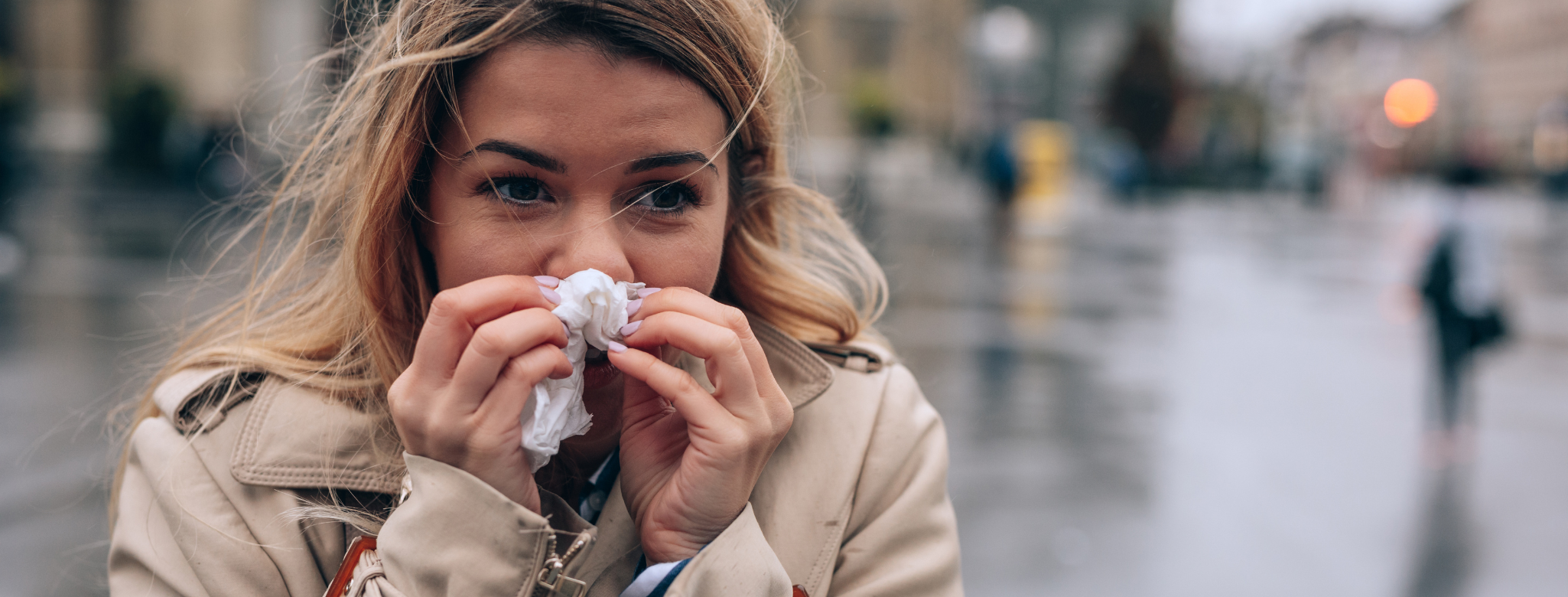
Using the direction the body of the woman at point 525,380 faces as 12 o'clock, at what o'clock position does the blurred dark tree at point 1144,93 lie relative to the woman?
The blurred dark tree is roughly at 7 o'clock from the woman.

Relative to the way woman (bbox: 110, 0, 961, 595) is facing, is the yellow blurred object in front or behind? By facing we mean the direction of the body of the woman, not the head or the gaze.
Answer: behind

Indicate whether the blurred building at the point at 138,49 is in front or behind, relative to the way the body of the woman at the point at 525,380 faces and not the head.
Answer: behind

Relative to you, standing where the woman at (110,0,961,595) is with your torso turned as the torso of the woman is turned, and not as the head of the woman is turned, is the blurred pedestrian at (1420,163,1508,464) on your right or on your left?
on your left

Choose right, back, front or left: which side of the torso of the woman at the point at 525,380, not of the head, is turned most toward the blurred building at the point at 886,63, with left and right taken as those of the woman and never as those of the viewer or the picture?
back

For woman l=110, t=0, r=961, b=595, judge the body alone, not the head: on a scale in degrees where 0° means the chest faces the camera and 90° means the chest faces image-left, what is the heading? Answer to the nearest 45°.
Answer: approximately 0°

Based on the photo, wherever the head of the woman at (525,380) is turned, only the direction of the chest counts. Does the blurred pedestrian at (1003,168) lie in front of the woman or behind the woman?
behind
